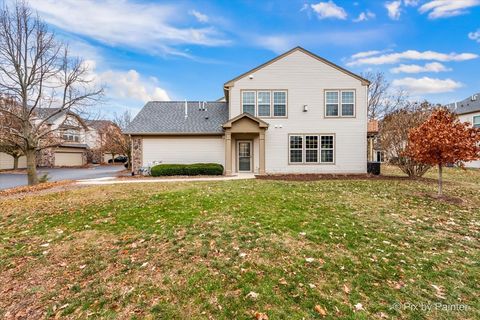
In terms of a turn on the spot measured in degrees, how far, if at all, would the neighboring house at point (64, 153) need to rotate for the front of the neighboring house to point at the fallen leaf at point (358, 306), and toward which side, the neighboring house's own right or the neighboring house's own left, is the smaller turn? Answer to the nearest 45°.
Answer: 0° — it already faces it

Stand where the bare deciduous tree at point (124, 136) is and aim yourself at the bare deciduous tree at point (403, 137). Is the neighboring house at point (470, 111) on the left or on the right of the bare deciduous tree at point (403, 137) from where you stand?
left

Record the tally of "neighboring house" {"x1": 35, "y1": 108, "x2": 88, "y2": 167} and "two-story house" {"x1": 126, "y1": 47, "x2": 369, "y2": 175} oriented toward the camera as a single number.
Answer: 2

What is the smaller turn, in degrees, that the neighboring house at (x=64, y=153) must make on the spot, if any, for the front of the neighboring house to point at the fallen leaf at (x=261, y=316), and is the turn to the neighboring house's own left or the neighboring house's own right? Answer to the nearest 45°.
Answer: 0° — it already faces it

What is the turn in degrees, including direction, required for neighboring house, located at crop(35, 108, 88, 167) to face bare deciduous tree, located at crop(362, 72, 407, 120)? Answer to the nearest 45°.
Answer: approximately 45° to its left

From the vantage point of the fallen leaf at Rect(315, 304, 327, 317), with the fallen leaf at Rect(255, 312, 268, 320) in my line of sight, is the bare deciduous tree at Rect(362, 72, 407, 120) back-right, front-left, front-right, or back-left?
back-right

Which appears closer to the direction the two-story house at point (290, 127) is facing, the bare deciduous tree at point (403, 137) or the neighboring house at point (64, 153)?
the bare deciduous tree

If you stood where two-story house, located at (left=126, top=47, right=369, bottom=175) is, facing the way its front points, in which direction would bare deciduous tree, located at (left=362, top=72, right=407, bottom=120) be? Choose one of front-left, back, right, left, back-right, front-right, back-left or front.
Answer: back-left

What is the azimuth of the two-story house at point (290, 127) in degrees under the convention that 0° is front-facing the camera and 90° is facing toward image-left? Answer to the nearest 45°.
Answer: approximately 0°

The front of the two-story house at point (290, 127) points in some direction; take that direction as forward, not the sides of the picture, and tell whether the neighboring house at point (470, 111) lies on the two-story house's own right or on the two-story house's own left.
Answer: on the two-story house's own left

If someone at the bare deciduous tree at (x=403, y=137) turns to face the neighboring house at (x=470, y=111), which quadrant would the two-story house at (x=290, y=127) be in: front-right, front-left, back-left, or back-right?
back-left
